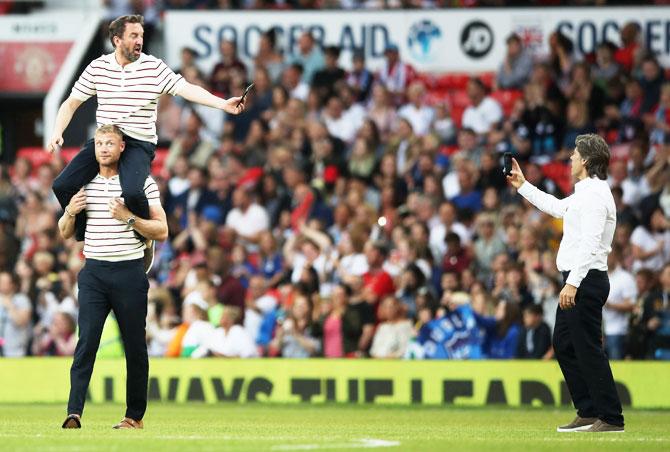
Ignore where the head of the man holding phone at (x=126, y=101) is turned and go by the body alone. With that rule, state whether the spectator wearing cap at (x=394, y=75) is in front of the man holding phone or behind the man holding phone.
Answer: behind

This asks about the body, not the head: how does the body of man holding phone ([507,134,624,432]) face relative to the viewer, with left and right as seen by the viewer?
facing to the left of the viewer

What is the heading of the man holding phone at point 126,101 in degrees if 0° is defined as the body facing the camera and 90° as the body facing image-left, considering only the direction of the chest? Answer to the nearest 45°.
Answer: approximately 0°

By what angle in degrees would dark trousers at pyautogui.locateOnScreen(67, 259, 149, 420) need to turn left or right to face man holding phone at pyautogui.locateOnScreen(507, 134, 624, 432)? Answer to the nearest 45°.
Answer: approximately 90° to its left

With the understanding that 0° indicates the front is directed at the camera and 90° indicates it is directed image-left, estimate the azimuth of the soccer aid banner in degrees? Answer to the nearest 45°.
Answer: approximately 0°

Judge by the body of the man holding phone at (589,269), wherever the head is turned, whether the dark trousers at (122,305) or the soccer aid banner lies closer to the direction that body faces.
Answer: the dark trousers

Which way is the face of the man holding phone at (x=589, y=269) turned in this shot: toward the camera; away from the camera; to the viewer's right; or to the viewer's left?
to the viewer's left
